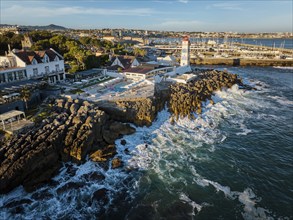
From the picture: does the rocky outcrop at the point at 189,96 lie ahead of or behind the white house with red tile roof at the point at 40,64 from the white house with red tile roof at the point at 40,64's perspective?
ahead

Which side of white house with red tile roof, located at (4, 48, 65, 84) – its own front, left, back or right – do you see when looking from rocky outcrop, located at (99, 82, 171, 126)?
front

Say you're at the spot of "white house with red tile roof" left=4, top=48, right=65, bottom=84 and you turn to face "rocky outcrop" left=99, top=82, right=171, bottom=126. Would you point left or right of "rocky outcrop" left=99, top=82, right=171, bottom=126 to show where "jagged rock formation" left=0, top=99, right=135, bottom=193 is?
right

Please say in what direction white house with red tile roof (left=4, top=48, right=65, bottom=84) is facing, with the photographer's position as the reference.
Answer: facing the viewer and to the right of the viewer

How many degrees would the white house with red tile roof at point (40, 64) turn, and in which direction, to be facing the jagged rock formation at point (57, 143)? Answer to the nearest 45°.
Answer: approximately 45° to its right
